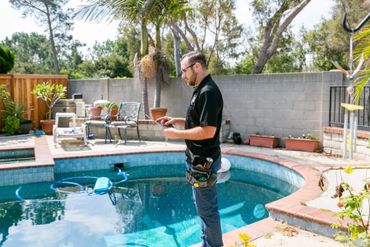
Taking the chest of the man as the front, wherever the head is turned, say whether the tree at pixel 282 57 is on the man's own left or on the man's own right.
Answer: on the man's own right

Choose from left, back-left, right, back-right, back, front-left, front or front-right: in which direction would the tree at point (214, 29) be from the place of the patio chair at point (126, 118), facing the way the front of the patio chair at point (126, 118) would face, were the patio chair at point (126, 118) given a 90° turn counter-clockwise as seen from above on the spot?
left

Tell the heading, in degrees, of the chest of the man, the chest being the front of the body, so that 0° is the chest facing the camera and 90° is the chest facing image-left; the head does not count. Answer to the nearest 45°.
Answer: approximately 90°

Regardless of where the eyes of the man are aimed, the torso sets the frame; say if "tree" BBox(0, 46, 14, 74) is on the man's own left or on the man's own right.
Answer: on the man's own right

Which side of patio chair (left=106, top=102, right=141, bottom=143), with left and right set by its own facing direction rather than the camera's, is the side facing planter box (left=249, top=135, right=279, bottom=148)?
left

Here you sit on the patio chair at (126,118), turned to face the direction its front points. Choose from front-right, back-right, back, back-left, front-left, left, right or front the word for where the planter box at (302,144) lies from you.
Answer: left

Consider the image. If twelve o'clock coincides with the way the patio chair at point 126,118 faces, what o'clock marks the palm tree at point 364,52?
The palm tree is roughly at 10 o'clock from the patio chair.

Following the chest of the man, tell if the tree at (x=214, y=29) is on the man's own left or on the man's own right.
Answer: on the man's own right

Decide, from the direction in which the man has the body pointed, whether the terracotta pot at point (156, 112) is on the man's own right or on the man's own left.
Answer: on the man's own right

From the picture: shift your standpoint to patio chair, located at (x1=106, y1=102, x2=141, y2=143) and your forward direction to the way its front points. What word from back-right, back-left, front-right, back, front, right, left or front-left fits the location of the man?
front-left

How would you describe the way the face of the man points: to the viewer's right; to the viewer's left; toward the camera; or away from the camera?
to the viewer's left

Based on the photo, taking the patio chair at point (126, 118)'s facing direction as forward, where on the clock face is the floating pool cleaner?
The floating pool cleaner is roughly at 11 o'clock from the patio chair.

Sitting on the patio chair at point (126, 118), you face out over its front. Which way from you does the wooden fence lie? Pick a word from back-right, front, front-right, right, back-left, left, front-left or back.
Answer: right

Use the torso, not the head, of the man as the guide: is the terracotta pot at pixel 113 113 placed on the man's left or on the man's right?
on the man's right
